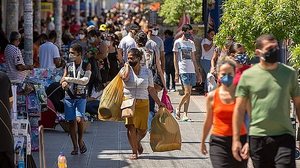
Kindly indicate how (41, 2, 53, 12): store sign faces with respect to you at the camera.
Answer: facing the viewer

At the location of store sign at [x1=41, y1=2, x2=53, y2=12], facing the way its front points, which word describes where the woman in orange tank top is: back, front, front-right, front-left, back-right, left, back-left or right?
front

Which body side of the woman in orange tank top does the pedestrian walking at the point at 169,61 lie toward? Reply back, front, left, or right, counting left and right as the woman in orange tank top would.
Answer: back

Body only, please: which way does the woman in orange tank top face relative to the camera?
toward the camera

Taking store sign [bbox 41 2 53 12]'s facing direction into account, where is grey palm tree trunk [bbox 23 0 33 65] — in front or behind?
in front

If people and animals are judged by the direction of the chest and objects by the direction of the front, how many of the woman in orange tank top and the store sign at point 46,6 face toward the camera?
2
